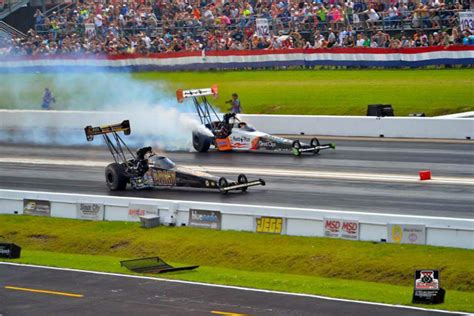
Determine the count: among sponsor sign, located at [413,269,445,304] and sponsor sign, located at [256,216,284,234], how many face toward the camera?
2

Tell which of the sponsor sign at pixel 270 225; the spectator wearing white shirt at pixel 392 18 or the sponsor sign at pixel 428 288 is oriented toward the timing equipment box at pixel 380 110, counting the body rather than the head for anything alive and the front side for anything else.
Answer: the spectator wearing white shirt

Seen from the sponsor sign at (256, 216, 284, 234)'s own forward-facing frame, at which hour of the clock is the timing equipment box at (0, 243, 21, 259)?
The timing equipment box is roughly at 3 o'clock from the sponsor sign.

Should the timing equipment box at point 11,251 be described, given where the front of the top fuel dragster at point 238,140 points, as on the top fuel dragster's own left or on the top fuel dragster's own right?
on the top fuel dragster's own right

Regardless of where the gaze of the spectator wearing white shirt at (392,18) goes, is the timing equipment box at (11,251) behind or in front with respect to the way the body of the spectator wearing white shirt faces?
in front

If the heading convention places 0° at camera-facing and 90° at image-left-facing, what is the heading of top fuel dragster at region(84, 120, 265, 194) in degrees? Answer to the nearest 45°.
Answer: approximately 315°

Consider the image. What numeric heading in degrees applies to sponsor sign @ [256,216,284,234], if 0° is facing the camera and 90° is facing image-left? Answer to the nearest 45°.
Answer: approximately 0°

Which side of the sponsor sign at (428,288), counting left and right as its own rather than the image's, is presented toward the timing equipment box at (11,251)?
right
